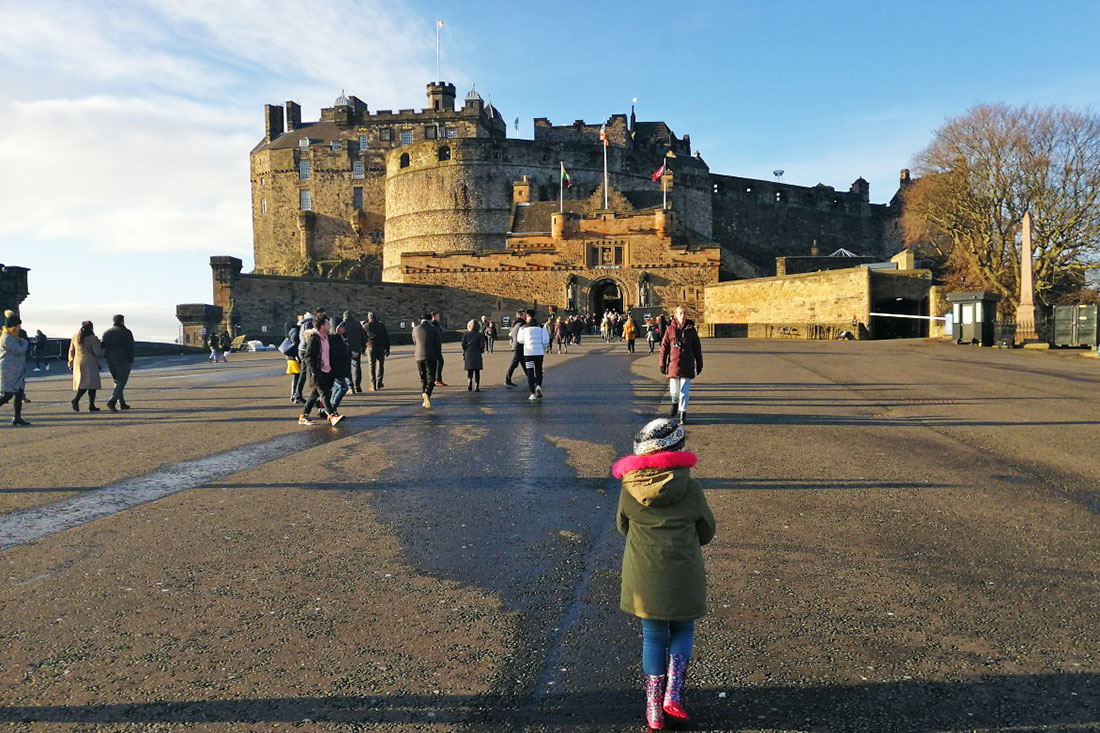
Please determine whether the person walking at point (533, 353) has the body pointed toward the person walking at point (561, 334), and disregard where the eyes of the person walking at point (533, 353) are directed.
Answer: yes

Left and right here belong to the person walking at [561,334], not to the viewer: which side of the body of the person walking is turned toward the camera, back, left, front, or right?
back

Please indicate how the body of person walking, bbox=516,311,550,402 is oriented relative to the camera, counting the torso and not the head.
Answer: away from the camera

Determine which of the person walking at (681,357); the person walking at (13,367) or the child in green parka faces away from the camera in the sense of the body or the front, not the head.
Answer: the child in green parka

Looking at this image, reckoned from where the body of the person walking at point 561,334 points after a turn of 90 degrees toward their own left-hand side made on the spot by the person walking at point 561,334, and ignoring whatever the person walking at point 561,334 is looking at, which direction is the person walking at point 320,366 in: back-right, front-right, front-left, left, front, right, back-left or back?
left

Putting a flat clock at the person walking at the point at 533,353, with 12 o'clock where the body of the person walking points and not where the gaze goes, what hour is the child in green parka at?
The child in green parka is roughly at 6 o'clock from the person walking.

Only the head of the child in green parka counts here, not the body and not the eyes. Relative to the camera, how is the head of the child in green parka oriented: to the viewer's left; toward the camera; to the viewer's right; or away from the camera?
away from the camera

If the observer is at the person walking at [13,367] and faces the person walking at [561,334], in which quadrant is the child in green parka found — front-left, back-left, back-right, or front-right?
back-right
